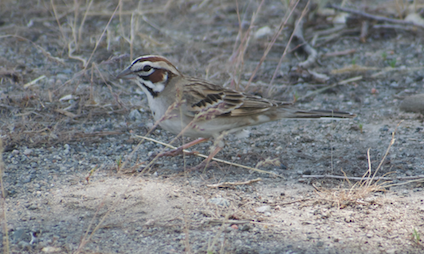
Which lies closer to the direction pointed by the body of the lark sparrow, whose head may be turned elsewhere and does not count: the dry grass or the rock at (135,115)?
the rock

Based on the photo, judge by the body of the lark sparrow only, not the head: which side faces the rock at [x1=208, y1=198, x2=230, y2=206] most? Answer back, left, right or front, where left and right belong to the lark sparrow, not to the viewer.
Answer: left

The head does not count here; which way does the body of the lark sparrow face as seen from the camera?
to the viewer's left

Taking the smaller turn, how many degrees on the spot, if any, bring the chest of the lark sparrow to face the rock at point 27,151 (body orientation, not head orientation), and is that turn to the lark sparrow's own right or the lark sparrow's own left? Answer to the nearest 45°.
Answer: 0° — it already faces it

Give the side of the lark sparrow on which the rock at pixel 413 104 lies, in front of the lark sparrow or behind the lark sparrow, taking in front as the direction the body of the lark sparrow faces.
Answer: behind

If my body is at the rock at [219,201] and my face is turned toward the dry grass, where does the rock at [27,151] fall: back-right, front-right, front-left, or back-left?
back-left

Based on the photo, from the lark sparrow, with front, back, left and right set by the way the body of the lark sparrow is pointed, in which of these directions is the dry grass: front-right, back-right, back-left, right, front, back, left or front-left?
back-left

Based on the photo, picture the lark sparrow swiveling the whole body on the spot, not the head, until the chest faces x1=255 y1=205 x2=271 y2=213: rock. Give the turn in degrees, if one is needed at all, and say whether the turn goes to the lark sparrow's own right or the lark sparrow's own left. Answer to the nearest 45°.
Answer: approximately 135° to the lark sparrow's own left
